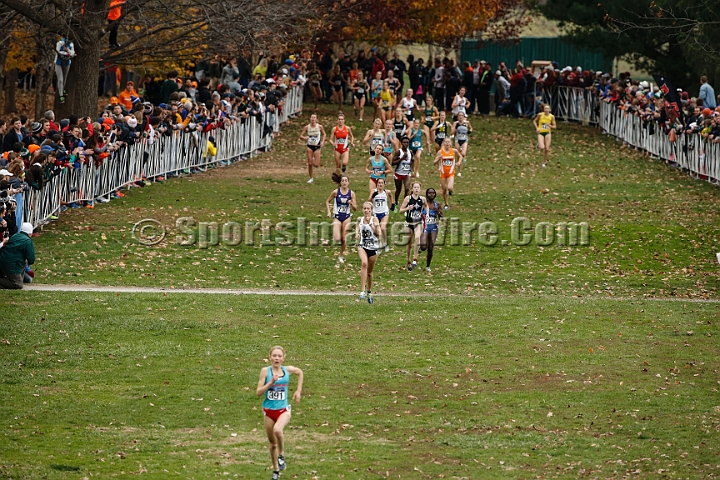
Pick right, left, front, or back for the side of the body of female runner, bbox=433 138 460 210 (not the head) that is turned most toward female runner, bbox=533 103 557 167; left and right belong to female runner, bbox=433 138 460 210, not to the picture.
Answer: back

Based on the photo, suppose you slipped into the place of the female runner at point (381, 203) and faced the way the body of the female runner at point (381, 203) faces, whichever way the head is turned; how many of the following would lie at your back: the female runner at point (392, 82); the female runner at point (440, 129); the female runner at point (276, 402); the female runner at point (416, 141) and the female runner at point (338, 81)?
4

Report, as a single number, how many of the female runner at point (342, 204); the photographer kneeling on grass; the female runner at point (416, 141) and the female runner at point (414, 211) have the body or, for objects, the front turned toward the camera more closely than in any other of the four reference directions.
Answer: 3

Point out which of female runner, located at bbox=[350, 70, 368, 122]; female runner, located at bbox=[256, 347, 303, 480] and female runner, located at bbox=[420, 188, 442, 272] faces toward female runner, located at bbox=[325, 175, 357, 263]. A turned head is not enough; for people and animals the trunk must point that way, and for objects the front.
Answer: female runner, located at bbox=[350, 70, 368, 122]

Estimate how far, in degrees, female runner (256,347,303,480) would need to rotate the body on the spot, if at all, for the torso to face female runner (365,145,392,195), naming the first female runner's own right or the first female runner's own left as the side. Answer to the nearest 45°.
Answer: approximately 180°

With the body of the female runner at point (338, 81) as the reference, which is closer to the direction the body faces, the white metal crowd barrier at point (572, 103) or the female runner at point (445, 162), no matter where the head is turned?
the female runner

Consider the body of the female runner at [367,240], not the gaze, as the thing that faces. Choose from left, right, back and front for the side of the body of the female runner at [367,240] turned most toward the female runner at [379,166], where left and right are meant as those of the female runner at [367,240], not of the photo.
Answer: back

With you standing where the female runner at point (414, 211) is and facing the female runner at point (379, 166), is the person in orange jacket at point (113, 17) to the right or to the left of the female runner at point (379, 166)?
left

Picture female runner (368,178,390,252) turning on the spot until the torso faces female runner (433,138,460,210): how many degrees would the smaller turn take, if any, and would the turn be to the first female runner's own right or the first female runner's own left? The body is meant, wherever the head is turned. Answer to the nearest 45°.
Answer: approximately 180°

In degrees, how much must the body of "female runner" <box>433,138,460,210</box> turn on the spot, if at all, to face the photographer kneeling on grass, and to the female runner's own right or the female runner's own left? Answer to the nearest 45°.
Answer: approximately 45° to the female runner's own right

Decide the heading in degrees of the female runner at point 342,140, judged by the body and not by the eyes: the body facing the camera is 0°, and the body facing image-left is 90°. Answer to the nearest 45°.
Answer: approximately 0°

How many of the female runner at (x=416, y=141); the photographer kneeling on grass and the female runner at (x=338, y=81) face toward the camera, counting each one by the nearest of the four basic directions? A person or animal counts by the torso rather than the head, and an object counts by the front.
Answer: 2

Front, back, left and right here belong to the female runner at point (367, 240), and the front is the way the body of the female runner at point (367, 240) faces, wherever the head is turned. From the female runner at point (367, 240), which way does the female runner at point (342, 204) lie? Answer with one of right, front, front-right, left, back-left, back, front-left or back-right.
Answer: back
